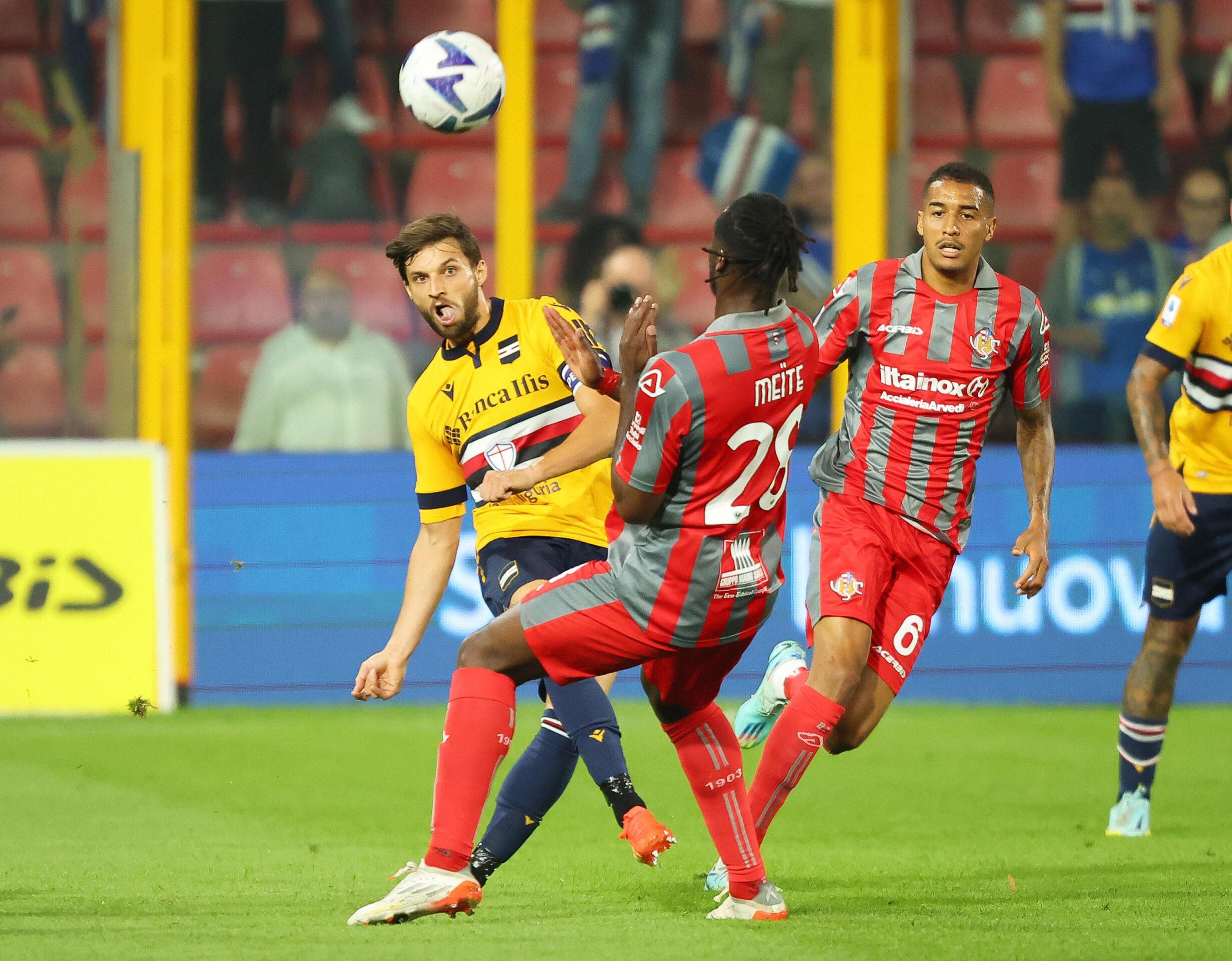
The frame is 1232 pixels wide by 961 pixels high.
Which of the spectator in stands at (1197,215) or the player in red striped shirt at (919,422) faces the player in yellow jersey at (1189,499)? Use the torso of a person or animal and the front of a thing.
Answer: the spectator in stands

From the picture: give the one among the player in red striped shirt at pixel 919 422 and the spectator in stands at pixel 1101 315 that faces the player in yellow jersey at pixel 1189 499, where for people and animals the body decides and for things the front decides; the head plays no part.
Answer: the spectator in stands

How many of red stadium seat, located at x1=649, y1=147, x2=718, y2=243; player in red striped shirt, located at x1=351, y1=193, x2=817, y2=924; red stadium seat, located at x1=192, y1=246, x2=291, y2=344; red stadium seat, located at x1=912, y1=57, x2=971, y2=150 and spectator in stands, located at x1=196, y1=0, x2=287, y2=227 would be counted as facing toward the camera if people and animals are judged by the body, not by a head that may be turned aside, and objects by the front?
4

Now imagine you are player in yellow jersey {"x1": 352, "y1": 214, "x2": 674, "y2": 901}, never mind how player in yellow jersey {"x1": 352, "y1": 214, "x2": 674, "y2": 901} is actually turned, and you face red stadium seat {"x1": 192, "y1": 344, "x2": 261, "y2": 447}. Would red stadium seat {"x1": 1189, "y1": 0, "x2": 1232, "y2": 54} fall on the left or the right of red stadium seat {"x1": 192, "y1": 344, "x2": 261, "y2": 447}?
right

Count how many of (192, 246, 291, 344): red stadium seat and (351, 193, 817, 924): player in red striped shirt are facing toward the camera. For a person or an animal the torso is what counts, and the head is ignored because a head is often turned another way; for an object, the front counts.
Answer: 1
